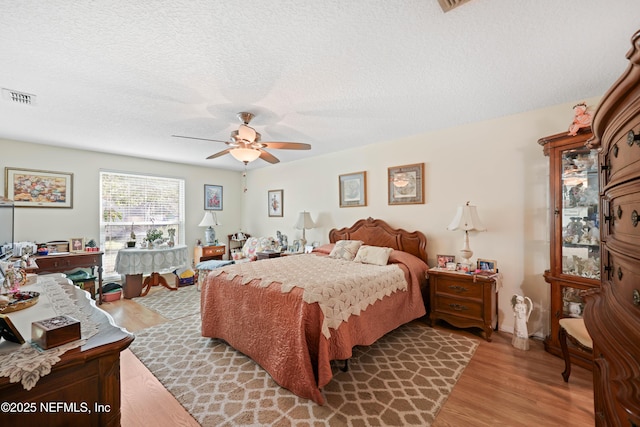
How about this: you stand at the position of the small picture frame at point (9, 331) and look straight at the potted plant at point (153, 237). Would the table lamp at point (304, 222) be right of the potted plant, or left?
right

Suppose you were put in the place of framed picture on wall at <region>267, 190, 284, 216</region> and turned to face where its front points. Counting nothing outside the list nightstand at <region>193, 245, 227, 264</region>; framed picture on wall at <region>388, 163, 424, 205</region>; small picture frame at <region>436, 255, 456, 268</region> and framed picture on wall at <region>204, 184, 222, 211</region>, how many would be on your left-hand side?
2

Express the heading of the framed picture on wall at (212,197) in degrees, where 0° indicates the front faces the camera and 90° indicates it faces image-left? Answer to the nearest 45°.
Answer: approximately 315°

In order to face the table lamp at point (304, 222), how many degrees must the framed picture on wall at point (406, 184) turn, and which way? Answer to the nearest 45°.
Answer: approximately 45° to its right

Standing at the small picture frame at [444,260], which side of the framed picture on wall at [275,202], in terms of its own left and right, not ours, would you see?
left

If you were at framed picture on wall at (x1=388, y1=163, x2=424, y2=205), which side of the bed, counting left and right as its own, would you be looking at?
back

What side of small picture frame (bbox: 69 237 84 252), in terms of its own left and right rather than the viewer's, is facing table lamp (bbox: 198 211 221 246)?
left

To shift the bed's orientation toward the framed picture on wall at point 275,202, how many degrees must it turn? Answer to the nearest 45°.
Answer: approximately 135° to its right

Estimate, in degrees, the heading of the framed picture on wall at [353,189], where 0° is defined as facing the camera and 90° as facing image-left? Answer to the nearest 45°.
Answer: approximately 45°

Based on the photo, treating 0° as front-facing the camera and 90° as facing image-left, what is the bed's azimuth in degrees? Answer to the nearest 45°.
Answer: approximately 45°

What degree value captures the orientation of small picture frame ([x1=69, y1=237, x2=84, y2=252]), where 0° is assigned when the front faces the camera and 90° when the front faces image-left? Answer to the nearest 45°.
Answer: approximately 0°

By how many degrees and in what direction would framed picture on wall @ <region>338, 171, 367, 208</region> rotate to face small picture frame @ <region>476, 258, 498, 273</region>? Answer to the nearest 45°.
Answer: approximately 90° to its left
